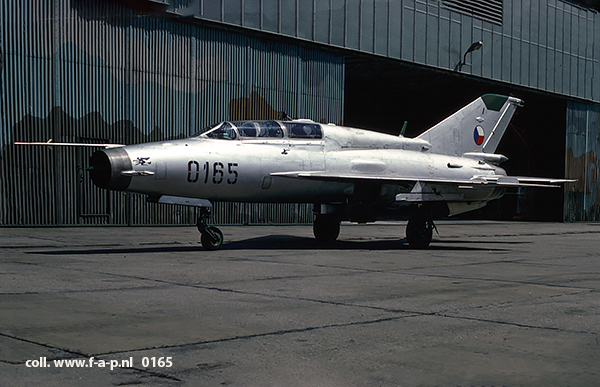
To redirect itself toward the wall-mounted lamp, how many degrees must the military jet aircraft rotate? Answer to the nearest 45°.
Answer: approximately 135° to its right

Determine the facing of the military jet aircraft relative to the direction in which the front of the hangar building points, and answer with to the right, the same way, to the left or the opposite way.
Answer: to the right

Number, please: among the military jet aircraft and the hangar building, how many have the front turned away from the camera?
0

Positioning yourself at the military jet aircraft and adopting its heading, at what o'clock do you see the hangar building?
The hangar building is roughly at 4 o'clock from the military jet aircraft.

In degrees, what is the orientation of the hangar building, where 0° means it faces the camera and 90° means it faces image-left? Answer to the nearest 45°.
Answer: approximately 315°

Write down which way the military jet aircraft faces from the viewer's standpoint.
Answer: facing the viewer and to the left of the viewer

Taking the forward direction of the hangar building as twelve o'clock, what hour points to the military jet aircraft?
The military jet aircraft is roughly at 1 o'clock from the hangar building.
